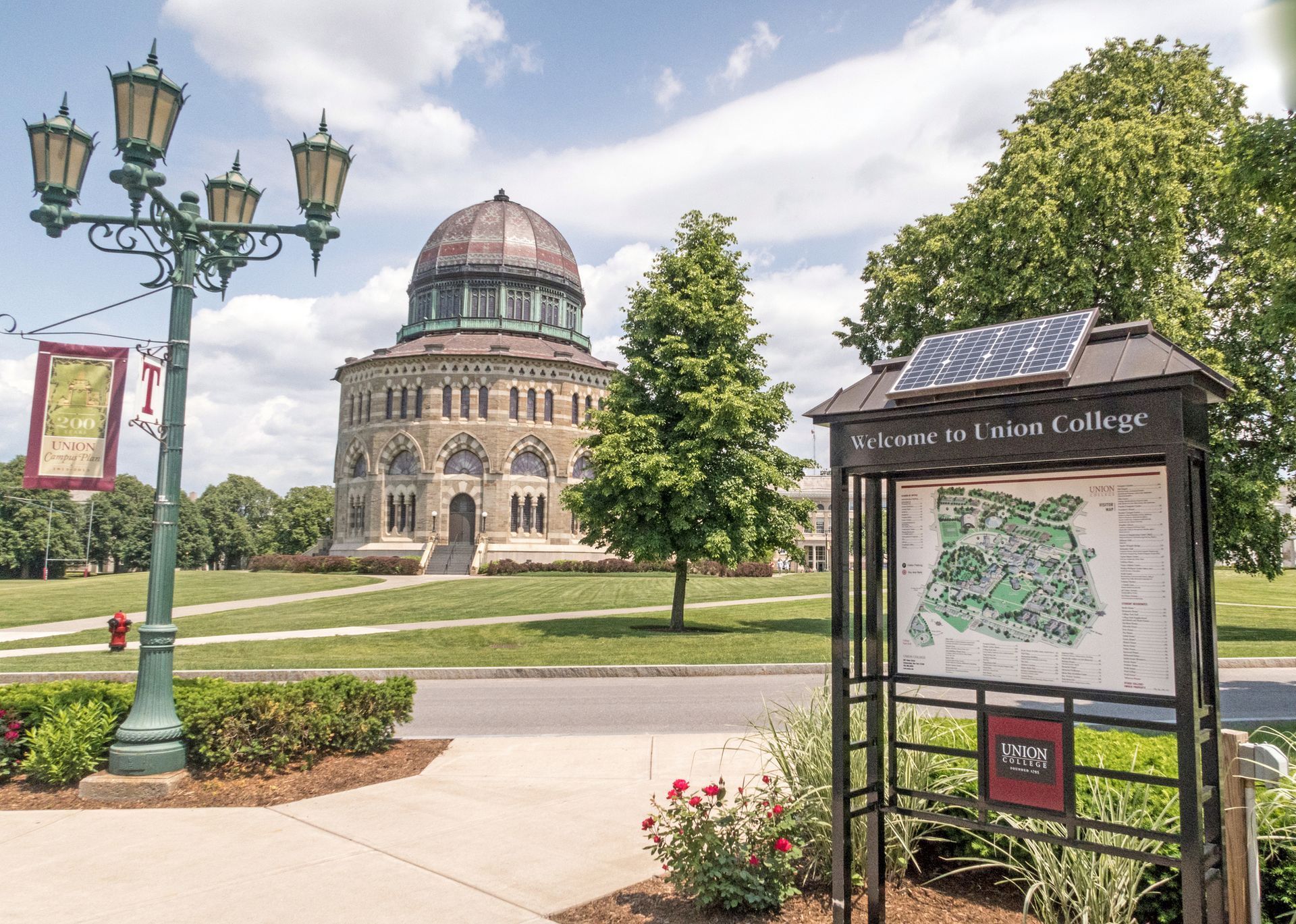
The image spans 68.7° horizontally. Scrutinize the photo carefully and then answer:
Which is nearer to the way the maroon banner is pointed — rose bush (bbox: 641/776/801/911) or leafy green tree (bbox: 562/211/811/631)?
the rose bush

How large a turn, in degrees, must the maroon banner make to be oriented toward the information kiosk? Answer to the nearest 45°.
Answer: approximately 45° to its left

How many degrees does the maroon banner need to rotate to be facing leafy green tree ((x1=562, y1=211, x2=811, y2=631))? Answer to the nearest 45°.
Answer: approximately 135° to its left

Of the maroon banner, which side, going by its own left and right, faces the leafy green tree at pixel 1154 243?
left

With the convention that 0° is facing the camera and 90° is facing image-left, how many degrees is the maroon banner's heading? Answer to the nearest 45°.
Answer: approximately 0°

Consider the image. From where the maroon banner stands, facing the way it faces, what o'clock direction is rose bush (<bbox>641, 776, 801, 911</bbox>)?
The rose bush is roughly at 11 o'clock from the maroon banner.

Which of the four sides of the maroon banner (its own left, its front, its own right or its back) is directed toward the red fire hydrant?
back
